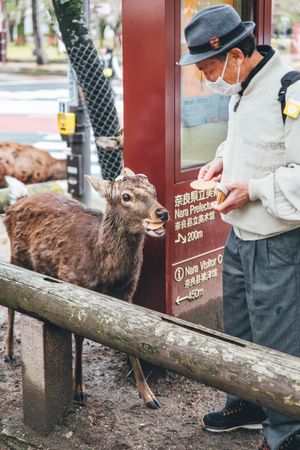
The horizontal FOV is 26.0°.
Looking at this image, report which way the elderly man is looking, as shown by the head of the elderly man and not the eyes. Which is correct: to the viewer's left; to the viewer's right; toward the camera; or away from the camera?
to the viewer's left

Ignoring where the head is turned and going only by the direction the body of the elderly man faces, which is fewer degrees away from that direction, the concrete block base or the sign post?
the concrete block base

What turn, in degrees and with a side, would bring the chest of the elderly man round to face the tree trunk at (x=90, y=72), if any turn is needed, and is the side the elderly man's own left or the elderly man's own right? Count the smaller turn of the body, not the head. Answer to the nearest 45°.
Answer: approximately 45° to the elderly man's own right

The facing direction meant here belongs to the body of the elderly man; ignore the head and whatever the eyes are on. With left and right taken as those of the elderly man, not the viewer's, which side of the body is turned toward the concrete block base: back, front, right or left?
front

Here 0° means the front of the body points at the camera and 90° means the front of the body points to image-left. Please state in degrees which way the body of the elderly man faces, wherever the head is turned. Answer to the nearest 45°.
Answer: approximately 90°
